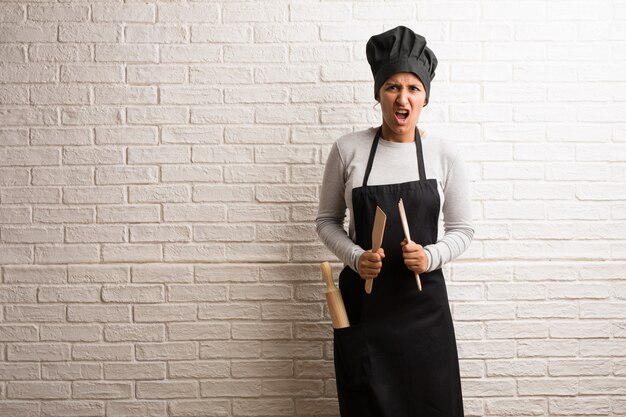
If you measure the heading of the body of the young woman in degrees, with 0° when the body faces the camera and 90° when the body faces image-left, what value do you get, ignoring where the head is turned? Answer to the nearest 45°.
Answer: approximately 0°
